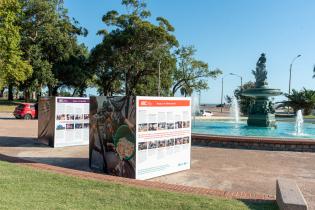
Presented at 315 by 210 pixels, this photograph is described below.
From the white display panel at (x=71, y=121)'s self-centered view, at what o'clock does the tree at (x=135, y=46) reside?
The tree is roughly at 8 o'clock from the white display panel.

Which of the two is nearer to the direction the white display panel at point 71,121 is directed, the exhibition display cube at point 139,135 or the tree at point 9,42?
the exhibition display cube

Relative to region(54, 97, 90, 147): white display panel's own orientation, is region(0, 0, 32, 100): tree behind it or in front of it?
behind

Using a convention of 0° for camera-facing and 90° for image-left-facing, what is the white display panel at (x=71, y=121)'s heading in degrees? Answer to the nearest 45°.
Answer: approximately 315°

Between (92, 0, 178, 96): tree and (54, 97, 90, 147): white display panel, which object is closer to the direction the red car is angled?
the white display panel
